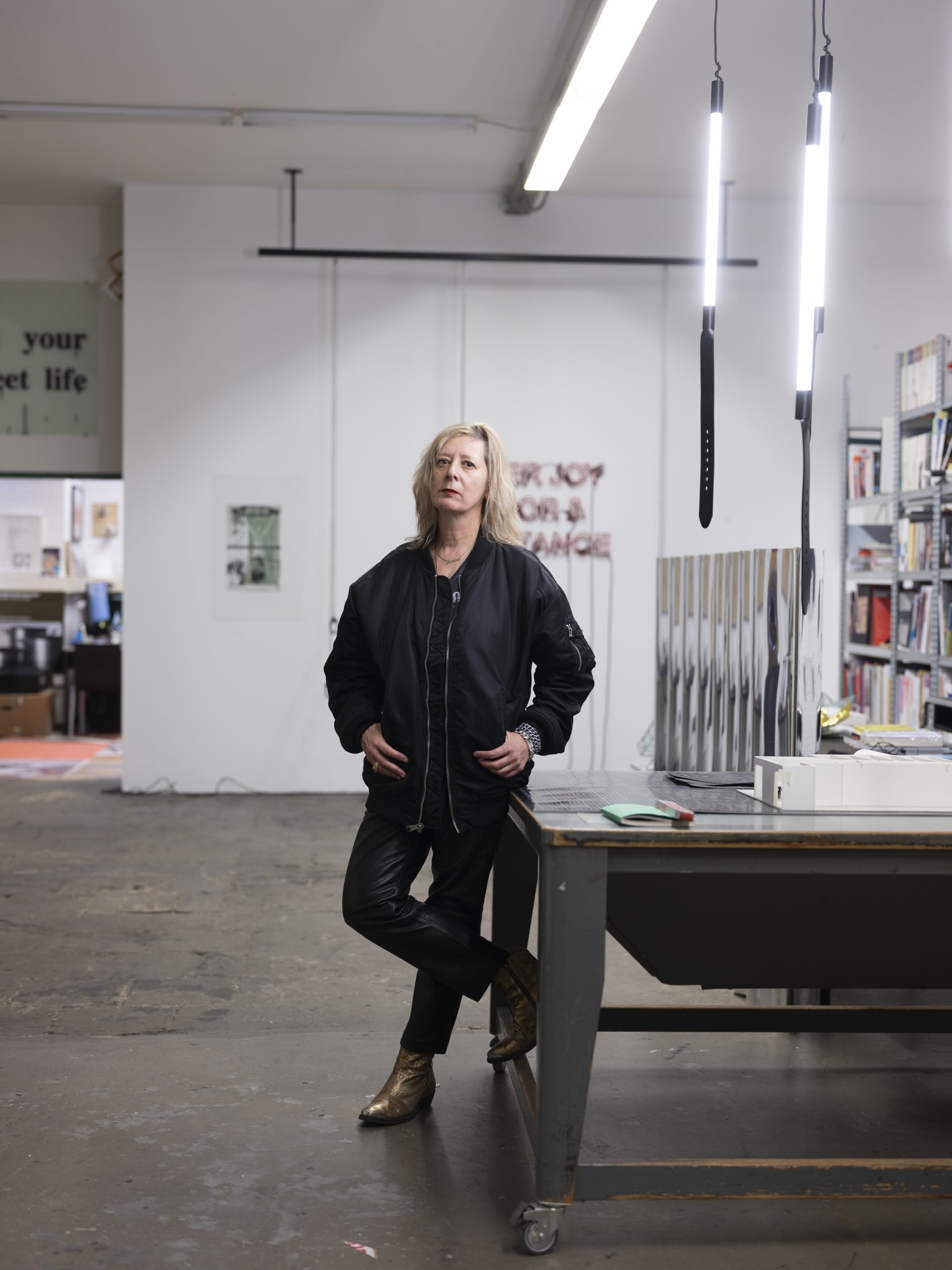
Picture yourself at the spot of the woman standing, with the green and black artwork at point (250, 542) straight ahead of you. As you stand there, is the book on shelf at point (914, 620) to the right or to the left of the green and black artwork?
right

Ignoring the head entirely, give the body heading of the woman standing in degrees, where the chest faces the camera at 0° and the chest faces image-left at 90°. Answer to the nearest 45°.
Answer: approximately 0°

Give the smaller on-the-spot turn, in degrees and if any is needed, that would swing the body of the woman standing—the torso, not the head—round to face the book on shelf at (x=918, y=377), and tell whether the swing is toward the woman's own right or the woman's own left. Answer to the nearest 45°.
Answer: approximately 135° to the woman's own left

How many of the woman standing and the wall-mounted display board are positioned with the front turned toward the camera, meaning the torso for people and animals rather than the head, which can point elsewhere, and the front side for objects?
2

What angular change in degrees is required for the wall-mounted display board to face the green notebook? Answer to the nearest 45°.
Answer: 0° — it already faces it

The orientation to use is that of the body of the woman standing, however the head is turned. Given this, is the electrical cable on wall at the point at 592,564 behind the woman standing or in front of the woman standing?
behind

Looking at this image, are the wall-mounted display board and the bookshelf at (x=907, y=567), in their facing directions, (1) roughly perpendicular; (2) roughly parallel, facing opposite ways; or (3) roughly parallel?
roughly perpendicular

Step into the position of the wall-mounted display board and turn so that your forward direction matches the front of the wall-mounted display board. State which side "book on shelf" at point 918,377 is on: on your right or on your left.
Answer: on your left
